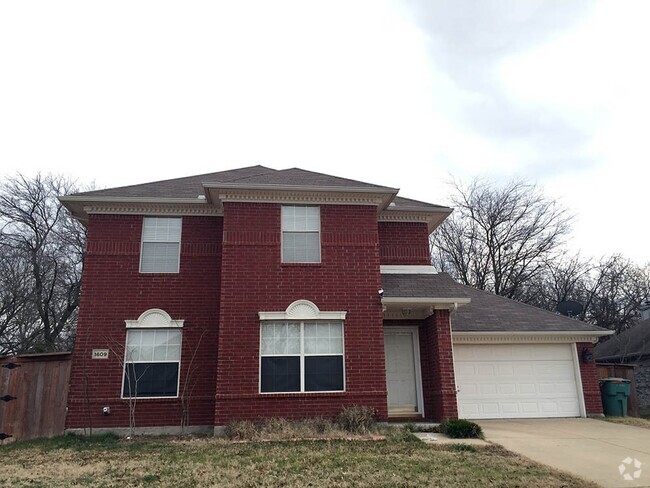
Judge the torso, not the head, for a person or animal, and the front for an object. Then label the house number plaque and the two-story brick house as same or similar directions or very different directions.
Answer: same or similar directions

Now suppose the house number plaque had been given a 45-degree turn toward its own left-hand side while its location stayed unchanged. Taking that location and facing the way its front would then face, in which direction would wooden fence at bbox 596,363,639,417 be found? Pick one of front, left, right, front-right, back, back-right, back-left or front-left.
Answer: front-left

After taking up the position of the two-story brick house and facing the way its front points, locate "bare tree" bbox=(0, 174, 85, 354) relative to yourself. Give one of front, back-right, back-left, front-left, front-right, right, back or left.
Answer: back-right

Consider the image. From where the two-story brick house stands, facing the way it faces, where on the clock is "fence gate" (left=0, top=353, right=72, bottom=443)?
The fence gate is roughly at 3 o'clock from the two-story brick house.

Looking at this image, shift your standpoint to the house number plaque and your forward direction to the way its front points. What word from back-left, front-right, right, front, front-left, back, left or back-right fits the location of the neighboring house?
left

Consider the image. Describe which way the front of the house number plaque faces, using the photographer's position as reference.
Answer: facing the viewer

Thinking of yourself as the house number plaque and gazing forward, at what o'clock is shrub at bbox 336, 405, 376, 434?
The shrub is roughly at 10 o'clock from the house number plaque.

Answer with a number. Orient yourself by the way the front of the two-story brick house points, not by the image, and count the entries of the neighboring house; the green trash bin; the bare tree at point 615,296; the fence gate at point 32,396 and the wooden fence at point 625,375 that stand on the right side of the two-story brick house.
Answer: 1

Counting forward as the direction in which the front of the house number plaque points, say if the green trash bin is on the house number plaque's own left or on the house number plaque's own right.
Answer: on the house number plaque's own left

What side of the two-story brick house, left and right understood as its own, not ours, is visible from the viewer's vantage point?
front

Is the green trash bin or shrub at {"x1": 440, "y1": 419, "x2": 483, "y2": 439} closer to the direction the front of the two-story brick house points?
the shrub

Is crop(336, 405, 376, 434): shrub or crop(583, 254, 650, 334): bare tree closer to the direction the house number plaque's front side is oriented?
the shrub

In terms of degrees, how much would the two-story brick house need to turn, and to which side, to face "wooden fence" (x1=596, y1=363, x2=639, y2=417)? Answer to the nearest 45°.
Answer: approximately 135° to its left

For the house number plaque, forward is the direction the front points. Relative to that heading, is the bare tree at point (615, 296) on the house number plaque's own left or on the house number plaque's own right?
on the house number plaque's own left
